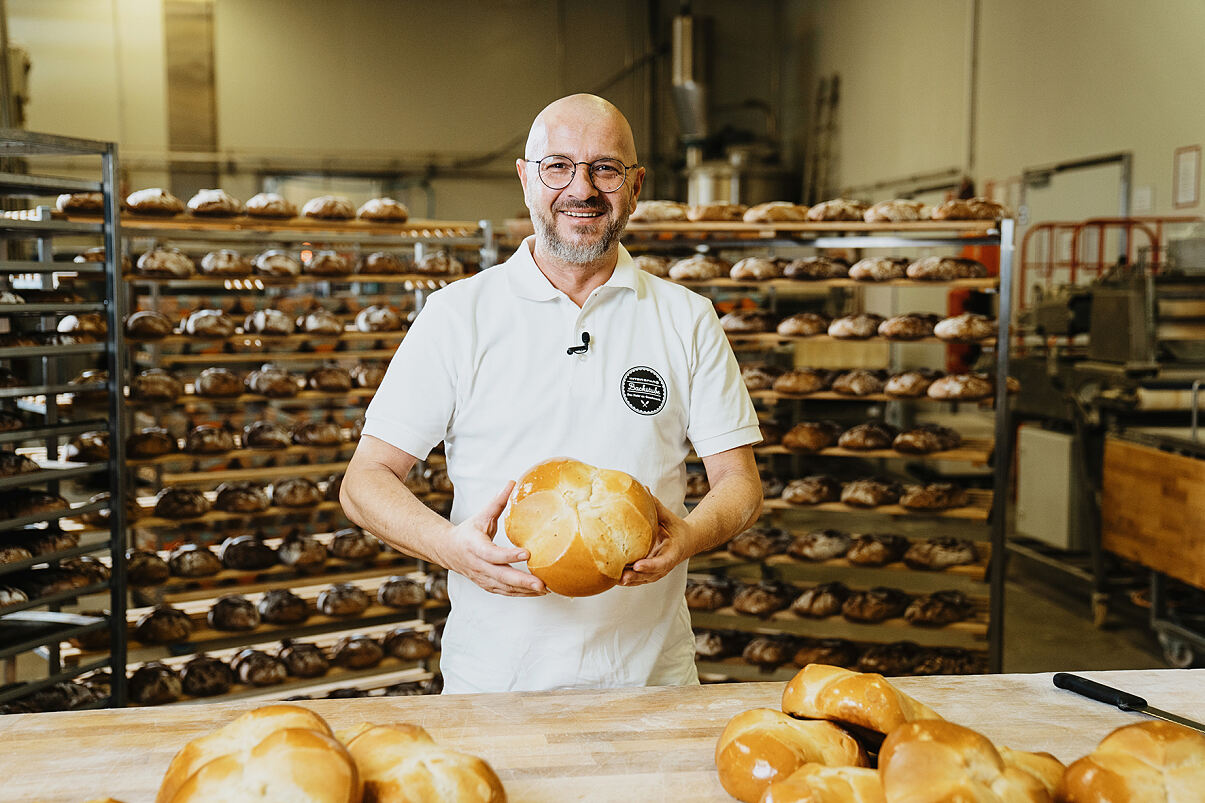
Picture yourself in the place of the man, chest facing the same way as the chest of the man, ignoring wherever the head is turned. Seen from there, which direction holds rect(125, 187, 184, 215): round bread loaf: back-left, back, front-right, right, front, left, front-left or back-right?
back-right

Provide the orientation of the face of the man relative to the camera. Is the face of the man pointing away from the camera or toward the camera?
toward the camera

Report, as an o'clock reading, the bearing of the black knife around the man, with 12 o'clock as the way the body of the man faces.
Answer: The black knife is roughly at 10 o'clock from the man.

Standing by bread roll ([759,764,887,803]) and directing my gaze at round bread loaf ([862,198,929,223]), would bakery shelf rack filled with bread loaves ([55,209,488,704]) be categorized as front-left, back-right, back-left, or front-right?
front-left

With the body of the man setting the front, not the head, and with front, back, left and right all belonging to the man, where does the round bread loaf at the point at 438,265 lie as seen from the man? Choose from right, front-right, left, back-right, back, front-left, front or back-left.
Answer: back

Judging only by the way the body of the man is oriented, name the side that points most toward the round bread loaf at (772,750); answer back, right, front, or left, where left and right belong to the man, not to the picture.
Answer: front

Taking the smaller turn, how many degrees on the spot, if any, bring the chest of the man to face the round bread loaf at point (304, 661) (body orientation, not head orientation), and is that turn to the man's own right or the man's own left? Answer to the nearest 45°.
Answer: approximately 135° to the man's own right

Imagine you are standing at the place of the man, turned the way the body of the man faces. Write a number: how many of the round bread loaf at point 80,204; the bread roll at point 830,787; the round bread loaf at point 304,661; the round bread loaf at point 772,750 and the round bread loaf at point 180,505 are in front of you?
2

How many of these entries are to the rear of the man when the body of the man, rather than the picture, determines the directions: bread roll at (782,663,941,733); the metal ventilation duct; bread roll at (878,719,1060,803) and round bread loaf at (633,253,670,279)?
2

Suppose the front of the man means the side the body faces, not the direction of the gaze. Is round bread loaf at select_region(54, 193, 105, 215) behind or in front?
behind

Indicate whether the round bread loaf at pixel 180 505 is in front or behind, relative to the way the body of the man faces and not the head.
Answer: behind

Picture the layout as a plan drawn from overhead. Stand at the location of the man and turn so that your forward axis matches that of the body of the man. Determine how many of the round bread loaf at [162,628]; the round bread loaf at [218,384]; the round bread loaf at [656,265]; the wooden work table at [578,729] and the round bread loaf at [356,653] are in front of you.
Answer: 1

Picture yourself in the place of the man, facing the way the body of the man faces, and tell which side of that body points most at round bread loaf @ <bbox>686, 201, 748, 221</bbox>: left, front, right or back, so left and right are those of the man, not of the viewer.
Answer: back

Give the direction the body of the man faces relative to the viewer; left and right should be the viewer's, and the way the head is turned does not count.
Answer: facing the viewer

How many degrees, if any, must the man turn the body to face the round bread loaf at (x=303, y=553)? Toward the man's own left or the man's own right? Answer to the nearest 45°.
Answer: approximately 135° to the man's own right
